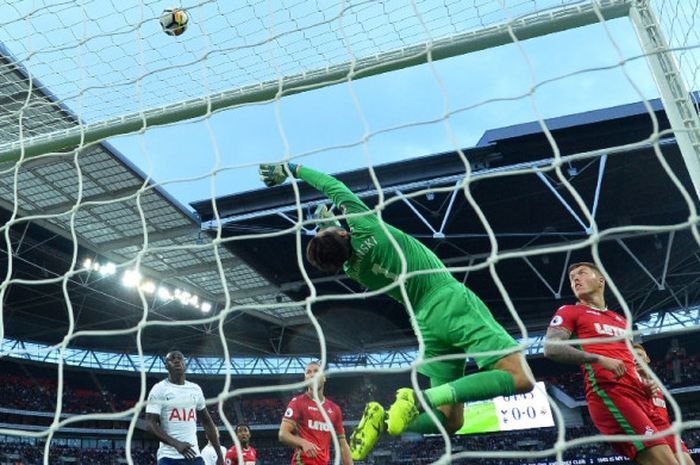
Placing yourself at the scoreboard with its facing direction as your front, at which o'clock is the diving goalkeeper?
The diving goalkeeper is roughly at 12 o'clock from the scoreboard.

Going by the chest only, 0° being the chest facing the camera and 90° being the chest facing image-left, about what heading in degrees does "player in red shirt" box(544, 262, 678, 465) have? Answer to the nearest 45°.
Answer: approximately 315°

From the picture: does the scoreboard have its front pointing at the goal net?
yes

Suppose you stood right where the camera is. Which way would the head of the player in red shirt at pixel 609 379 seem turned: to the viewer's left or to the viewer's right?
to the viewer's left

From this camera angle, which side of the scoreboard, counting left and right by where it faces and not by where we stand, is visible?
front

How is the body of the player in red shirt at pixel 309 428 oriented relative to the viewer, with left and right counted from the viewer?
facing the viewer and to the right of the viewer

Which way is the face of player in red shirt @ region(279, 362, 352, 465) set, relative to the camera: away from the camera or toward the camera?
toward the camera

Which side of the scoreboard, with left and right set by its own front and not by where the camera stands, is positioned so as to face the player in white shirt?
front

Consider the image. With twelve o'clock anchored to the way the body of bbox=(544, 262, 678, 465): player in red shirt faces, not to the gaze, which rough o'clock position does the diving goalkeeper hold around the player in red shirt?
The diving goalkeeper is roughly at 3 o'clock from the player in red shirt.

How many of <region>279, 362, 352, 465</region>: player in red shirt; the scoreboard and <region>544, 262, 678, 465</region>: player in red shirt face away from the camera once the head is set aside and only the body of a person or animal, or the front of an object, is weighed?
0

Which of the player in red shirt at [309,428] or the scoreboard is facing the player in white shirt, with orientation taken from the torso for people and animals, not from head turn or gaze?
the scoreboard

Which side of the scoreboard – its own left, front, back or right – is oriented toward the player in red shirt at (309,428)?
front

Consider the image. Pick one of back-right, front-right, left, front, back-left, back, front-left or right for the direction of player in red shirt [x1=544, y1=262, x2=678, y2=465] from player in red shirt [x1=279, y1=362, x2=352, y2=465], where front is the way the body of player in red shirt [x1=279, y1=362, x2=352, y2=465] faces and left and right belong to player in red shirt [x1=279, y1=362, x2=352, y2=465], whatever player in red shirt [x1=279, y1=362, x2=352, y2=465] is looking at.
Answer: front

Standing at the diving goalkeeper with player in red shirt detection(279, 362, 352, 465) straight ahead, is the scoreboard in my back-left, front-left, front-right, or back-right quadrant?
front-right

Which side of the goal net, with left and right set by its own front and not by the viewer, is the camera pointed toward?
back

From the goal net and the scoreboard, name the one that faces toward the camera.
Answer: the scoreboard

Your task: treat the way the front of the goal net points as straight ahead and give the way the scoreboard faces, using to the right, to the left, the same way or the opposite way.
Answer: the opposite way
